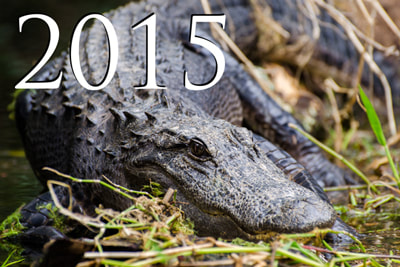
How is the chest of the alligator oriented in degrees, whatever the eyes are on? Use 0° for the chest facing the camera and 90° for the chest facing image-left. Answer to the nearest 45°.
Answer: approximately 315°
